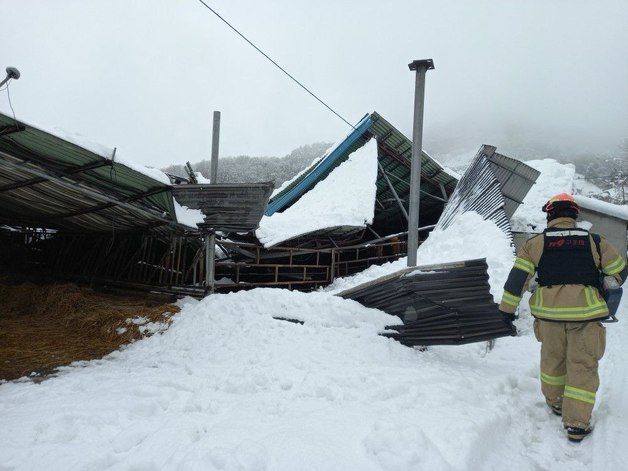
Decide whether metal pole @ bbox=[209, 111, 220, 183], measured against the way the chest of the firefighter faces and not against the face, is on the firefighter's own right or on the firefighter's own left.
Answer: on the firefighter's own left

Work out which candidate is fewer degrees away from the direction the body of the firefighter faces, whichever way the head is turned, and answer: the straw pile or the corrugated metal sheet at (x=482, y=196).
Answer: the corrugated metal sheet

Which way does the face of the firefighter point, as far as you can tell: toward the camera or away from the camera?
away from the camera

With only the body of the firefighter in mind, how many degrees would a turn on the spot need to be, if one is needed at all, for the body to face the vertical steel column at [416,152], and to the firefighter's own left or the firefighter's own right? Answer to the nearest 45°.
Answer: approximately 45° to the firefighter's own left

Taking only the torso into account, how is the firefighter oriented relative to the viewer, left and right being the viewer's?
facing away from the viewer

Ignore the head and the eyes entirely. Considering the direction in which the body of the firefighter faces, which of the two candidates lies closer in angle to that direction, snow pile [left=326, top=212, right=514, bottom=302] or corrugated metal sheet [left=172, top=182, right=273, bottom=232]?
the snow pile

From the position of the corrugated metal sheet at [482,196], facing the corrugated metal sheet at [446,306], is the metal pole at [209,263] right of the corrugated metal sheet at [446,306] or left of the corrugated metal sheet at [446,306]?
right

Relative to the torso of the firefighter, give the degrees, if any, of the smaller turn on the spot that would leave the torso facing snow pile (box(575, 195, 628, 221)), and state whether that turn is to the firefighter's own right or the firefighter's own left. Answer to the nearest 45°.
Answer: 0° — they already face it
